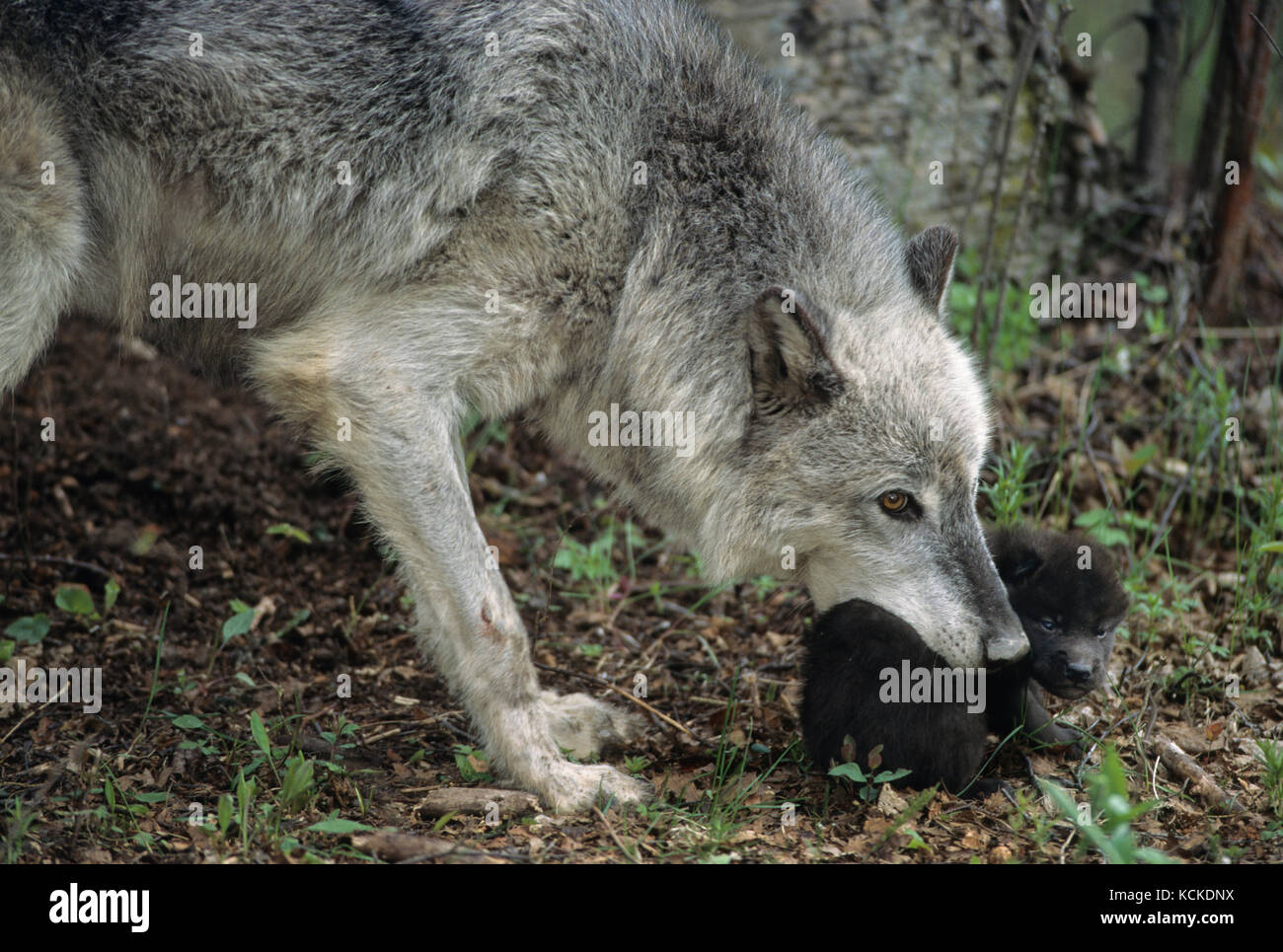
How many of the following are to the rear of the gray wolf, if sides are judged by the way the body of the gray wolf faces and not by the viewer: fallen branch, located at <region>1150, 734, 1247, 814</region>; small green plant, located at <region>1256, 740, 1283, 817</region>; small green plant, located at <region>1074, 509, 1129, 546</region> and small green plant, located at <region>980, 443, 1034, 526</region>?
0

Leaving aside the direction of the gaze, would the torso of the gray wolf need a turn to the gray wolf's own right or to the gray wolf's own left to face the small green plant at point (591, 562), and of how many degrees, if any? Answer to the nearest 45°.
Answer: approximately 90° to the gray wolf's own left

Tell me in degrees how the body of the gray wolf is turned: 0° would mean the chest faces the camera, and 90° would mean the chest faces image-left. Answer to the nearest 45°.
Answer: approximately 270°

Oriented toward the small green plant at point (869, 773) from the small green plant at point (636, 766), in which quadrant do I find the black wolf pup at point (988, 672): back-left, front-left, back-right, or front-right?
front-left

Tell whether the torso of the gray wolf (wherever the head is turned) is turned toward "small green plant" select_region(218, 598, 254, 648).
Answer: no

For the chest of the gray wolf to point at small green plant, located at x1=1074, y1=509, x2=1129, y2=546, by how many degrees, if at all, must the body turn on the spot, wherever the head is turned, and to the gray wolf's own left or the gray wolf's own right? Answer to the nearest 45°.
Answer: approximately 45° to the gray wolf's own left

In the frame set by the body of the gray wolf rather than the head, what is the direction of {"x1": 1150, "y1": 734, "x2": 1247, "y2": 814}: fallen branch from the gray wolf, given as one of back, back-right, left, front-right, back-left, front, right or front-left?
front
